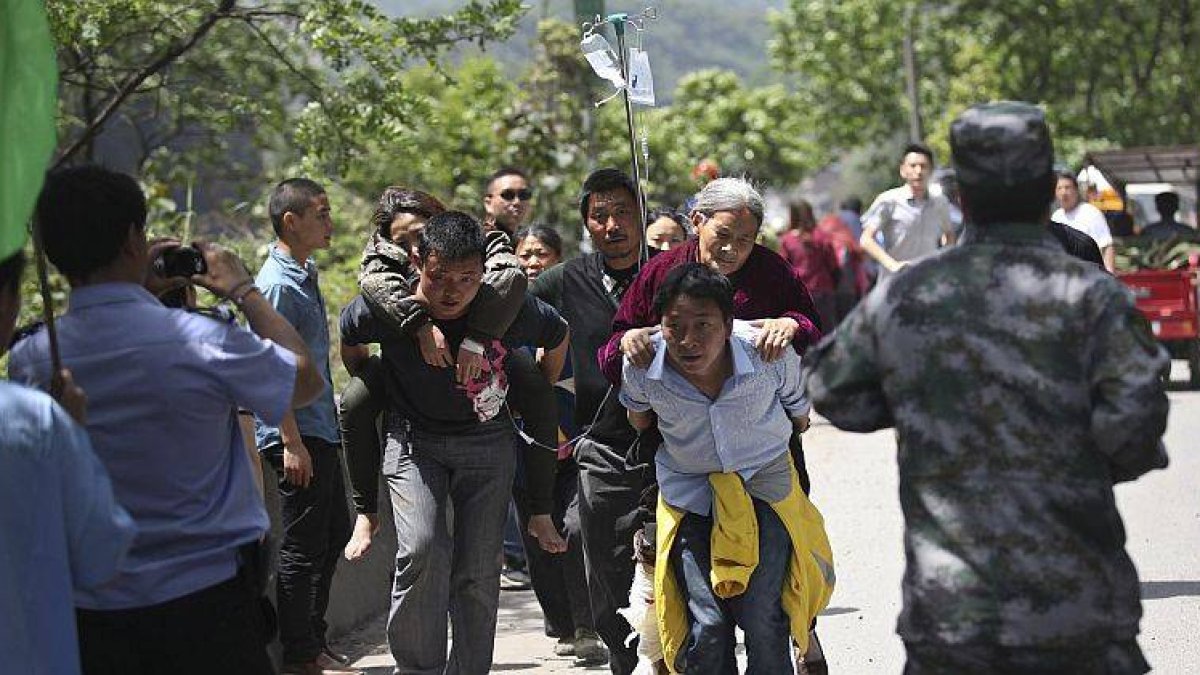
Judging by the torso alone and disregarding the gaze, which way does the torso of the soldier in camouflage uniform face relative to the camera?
away from the camera

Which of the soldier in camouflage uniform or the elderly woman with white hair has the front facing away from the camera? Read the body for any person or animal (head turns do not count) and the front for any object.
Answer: the soldier in camouflage uniform

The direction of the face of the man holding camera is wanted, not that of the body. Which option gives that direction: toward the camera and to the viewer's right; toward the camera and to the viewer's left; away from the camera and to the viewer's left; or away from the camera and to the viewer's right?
away from the camera and to the viewer's right

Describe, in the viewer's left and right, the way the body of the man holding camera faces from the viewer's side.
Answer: facing away from the viewer and to the right of the viewer

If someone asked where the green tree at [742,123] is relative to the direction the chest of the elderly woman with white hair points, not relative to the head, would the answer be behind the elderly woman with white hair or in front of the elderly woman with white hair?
behind

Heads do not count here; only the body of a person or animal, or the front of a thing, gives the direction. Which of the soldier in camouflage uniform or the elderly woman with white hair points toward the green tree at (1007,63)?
the soldier in camouflage uniform

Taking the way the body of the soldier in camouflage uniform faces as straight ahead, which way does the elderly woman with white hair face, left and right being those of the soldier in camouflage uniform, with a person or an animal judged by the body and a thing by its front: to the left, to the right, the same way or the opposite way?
the opposite way

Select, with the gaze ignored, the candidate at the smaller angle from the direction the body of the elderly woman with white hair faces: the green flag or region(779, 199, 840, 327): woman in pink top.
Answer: the green flag

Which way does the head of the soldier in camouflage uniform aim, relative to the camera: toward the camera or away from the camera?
away from the camera

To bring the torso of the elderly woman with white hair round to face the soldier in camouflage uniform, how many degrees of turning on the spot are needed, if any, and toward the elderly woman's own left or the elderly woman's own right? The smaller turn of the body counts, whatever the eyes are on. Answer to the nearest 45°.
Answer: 0° — they already face them

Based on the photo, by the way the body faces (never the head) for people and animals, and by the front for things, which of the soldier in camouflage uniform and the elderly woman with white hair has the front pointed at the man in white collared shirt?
the soldier in camouflage uniform

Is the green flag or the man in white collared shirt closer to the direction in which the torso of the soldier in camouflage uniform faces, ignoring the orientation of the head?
the man in white collared shirt
